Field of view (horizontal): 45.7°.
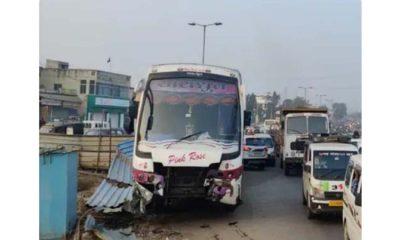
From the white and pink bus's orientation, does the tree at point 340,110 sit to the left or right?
on its left

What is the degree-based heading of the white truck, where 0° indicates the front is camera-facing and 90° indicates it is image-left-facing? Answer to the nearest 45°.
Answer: approximately 0°

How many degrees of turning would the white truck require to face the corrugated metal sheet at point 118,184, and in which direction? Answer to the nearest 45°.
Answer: approximately 45° to its right

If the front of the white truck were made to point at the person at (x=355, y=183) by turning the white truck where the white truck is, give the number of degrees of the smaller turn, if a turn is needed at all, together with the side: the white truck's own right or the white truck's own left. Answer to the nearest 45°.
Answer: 0° — it already faces them

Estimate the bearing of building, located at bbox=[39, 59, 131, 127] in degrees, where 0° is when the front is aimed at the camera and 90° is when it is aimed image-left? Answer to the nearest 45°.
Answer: approximately 315°

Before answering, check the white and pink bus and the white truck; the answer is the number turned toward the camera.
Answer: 2

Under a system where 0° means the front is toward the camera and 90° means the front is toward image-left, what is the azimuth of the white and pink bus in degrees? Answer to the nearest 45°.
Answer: approximately 0°

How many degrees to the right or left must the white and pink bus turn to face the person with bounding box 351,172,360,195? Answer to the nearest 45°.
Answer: approximately 45° to its left
